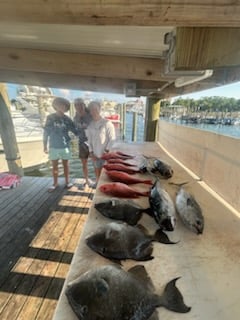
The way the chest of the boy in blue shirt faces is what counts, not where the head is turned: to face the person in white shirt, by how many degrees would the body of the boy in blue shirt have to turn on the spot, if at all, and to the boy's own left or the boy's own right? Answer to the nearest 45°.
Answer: approximately 45° to the boy's own left

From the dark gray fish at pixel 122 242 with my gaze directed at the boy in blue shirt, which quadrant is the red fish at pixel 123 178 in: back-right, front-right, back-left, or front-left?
front-right

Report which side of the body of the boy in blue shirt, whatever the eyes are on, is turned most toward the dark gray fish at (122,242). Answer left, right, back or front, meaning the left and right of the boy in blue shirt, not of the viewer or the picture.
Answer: front

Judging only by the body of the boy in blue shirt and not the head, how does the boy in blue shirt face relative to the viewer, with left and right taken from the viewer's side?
facing the viewer

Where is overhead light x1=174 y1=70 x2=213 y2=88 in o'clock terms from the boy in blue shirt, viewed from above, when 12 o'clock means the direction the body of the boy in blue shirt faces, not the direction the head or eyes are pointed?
The overhead light is roughly at 11 o'clock from the boy in blue shirt.

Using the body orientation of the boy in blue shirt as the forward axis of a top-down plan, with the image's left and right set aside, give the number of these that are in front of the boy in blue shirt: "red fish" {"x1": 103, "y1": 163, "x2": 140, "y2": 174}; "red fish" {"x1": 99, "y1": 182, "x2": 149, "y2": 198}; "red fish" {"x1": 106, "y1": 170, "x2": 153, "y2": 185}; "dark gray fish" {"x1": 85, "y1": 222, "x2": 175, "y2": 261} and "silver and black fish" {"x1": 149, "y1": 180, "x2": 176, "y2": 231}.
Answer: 5

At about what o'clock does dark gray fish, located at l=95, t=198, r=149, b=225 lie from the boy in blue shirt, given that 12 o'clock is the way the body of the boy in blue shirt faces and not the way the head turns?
The dark gray fish is roughly at 12 o'clock from the boy in blue shirt.

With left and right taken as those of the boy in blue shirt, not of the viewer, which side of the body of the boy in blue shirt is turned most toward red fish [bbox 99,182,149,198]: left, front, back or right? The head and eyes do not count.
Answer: front

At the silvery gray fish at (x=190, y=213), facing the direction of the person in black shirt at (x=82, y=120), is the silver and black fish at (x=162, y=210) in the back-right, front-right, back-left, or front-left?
front-left

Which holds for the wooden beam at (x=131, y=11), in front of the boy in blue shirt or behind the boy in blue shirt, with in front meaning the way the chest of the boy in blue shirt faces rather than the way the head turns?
in front
